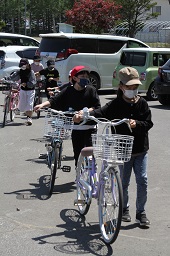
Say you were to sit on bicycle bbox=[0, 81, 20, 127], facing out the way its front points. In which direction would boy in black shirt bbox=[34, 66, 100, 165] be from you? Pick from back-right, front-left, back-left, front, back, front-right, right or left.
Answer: front-left

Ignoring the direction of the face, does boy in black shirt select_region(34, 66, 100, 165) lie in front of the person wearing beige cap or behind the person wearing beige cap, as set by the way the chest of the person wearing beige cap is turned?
behind

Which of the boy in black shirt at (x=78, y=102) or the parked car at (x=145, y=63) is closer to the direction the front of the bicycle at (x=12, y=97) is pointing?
the boy in black shirt

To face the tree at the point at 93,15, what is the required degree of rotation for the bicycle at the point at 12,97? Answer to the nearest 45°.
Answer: approximately 135° to its right
